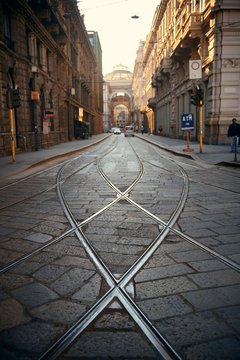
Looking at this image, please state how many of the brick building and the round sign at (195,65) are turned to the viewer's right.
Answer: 1

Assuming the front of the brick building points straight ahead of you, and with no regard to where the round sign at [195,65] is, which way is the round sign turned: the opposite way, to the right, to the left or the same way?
to the right

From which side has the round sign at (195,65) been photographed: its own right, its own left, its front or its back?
front

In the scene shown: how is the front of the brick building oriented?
to the viewer's right

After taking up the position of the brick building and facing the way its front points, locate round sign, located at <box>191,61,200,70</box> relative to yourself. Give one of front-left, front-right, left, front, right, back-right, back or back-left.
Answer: front-right

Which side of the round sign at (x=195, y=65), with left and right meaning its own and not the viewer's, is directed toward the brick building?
right
